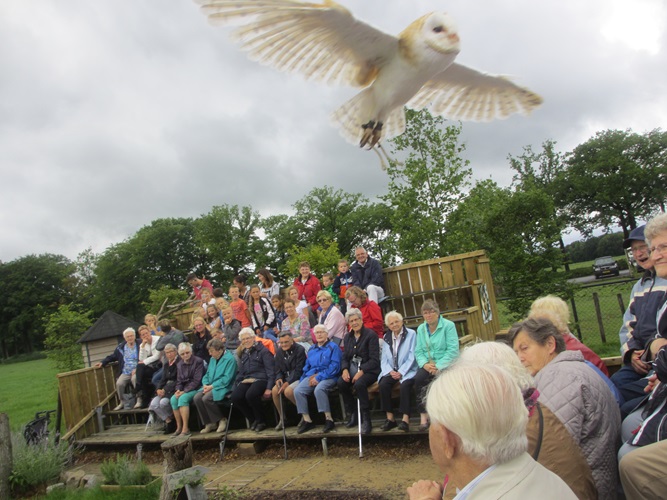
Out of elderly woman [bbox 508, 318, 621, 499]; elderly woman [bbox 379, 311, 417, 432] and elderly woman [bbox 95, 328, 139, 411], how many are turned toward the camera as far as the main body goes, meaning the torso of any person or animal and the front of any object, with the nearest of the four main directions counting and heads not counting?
2

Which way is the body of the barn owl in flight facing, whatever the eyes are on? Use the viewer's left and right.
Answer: facing the viewer and to the right of the viewer

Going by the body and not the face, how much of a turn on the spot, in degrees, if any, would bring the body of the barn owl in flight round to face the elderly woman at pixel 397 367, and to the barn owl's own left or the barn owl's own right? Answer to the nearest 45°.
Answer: approximately 135° to the barn owl's own left

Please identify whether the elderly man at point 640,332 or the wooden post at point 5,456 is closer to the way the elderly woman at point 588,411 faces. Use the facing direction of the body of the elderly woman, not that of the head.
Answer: the wooden post

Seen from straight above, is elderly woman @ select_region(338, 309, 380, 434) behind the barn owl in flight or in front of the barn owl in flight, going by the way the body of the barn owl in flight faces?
behind

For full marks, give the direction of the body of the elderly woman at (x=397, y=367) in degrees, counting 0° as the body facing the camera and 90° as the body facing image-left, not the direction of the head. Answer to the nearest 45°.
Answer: approximately 0°

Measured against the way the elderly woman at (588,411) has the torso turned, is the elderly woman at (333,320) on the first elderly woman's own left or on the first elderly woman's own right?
on the first elderly woman's own right

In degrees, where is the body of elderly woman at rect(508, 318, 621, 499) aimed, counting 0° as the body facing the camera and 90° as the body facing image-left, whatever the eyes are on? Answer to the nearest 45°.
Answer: approximately 90°

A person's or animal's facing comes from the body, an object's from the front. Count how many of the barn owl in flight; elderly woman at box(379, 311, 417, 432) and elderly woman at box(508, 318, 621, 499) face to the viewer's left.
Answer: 1

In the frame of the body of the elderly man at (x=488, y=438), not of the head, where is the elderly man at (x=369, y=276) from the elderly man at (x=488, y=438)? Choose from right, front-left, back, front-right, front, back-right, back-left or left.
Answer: front-right

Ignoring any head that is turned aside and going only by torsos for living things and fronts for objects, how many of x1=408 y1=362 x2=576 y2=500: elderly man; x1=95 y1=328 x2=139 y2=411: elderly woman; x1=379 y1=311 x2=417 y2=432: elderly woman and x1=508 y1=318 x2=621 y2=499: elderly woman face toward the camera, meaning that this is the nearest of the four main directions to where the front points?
2

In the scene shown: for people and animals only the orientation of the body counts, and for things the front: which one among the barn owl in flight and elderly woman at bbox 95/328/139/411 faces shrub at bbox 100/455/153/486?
the elderly woman
